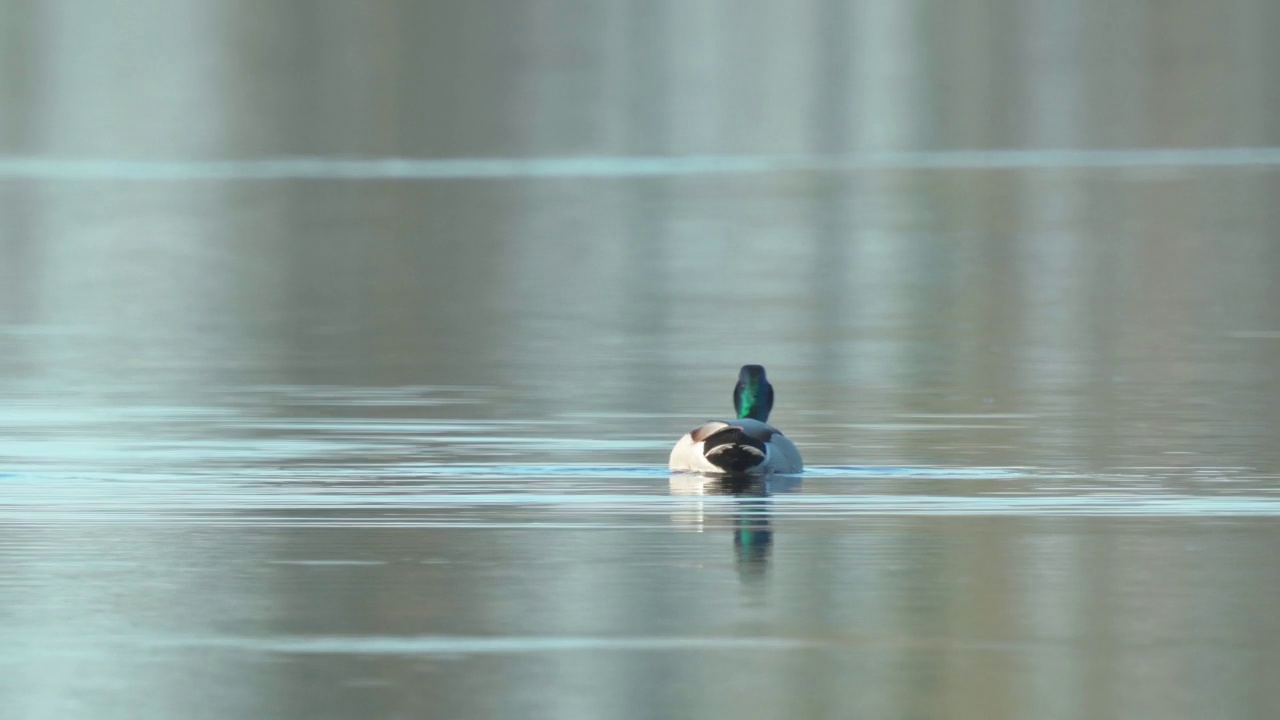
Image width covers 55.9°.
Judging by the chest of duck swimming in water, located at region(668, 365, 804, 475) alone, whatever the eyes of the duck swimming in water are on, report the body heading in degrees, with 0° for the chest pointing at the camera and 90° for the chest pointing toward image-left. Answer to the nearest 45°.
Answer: approximately 180°
